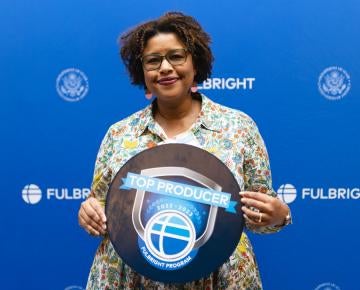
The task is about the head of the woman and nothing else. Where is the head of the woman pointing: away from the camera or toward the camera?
toward the camera

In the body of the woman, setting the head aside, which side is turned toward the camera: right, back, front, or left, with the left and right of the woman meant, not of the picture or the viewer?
front
